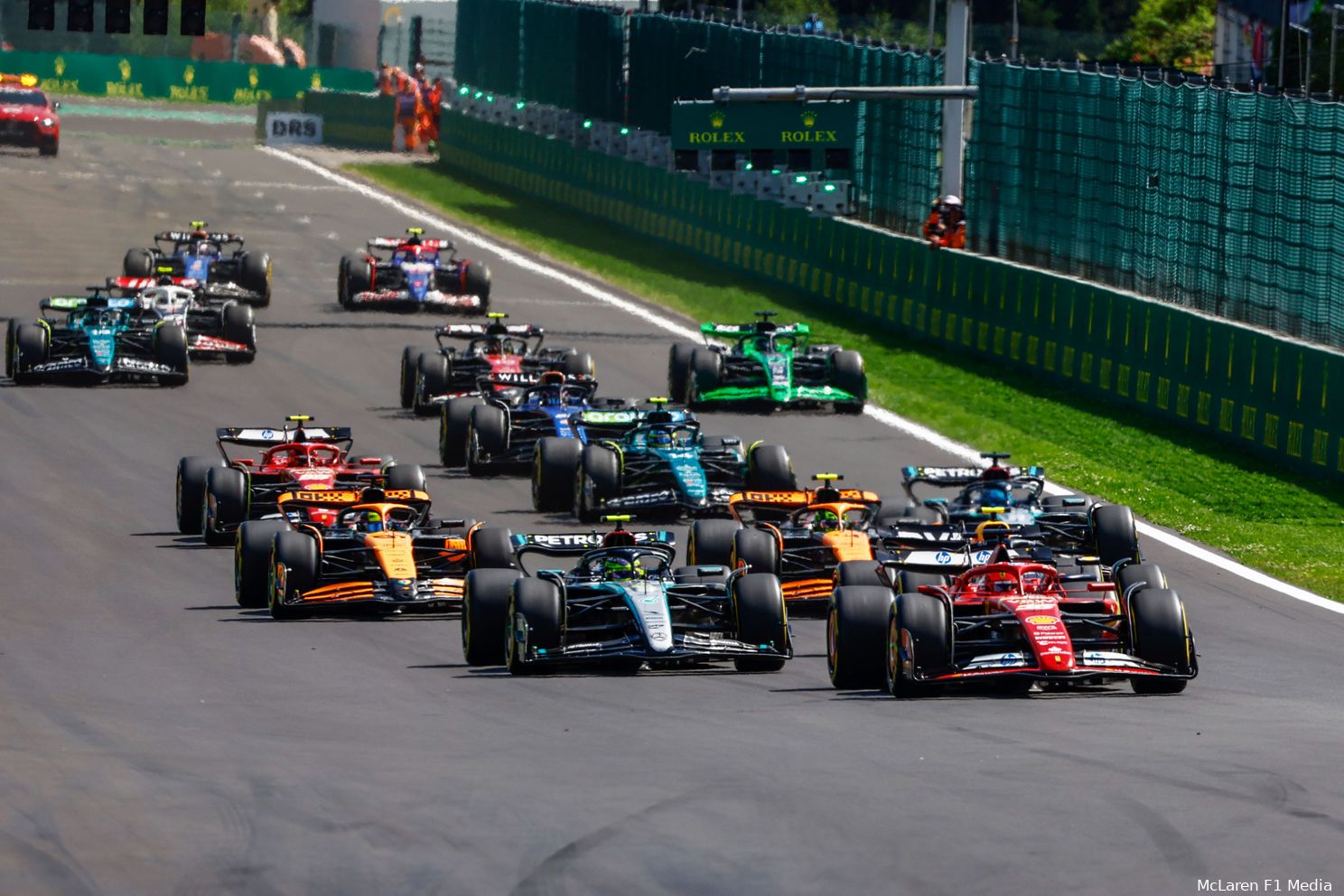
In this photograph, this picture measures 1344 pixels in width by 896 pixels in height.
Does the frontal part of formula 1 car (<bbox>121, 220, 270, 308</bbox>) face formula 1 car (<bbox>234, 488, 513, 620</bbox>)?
yes

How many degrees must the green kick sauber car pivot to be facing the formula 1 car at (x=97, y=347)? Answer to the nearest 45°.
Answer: approximately 90° to its right

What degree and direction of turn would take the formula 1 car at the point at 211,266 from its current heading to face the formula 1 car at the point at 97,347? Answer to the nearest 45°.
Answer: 0° — it already faces it

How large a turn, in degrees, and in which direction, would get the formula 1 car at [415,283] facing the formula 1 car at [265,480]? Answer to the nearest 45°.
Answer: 0° — it already faces it
